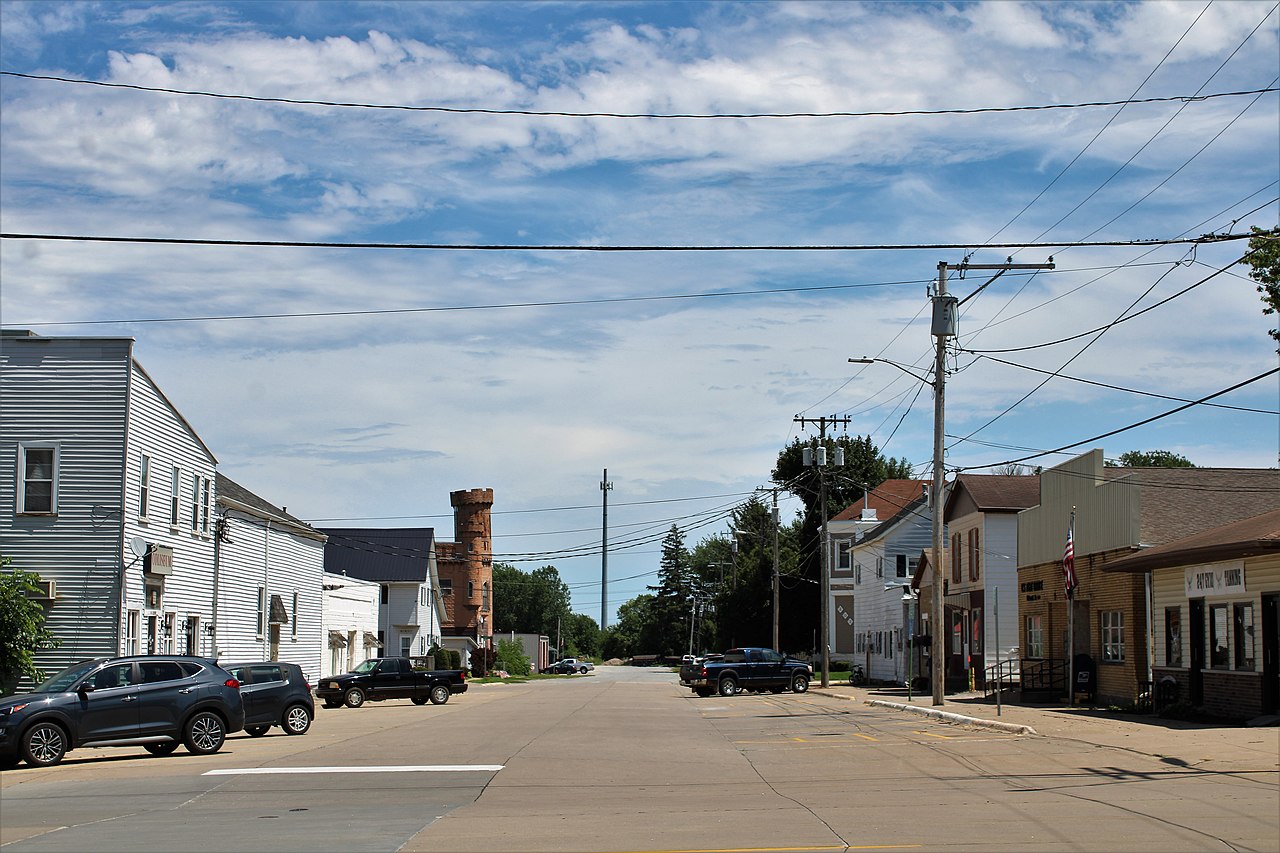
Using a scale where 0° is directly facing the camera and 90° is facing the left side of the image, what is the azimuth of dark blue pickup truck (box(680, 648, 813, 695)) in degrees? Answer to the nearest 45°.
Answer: approximately 225°

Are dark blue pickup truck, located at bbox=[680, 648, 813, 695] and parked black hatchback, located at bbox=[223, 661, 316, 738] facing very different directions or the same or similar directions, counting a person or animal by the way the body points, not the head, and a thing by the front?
very different directions

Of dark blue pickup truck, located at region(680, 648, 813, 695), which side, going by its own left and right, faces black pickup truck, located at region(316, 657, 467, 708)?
back

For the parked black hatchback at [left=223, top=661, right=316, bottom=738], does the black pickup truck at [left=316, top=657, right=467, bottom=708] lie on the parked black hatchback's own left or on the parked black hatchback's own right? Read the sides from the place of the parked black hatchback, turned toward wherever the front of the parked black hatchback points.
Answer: on the parked black hatchback's own right

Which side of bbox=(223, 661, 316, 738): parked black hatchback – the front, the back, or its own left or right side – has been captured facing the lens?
left

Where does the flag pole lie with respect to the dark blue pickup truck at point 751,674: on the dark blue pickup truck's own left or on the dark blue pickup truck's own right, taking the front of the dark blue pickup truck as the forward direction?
on the dark blue pickup truck's own right

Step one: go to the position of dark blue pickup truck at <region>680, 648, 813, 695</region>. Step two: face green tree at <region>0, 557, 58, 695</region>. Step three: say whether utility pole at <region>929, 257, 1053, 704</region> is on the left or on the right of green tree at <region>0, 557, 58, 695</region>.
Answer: left

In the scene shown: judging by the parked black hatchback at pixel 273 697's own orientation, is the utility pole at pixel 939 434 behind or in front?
behind

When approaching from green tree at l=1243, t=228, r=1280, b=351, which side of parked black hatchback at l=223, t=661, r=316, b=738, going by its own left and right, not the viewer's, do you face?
back

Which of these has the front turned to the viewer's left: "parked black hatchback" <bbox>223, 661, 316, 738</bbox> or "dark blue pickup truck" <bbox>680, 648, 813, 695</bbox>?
the parked black hatchback
